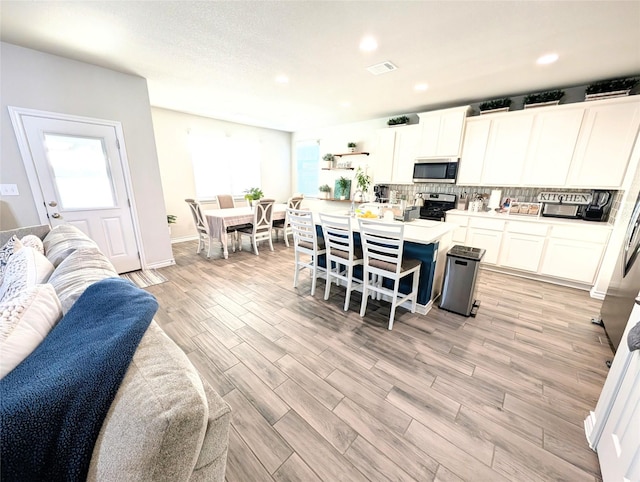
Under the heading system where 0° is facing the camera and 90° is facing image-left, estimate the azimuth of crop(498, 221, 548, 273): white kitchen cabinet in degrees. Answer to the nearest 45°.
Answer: approximately 0°

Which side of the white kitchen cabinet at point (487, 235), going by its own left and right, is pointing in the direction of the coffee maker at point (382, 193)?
right

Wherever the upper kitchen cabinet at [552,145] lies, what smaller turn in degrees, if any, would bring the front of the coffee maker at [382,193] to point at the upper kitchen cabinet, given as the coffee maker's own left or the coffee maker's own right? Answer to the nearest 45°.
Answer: approximately 90° to the coffee maker's own left

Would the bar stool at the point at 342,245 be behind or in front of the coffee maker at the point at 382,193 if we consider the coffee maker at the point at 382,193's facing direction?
in front

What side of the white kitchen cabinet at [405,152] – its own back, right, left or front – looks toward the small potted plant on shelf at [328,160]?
right

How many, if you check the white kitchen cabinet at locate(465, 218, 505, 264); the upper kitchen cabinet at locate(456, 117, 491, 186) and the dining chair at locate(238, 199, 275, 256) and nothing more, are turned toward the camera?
2

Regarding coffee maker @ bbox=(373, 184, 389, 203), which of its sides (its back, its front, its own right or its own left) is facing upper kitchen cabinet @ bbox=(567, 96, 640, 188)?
left

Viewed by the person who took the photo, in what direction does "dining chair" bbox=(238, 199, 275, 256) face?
facing away from the viewer and to the left of the viewer

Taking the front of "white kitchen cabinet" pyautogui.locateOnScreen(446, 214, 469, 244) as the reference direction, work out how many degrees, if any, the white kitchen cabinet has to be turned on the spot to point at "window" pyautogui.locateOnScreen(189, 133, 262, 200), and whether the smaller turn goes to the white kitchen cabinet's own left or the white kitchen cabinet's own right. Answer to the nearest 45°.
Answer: approximately 90° to the white kitchen cabinet's own right
